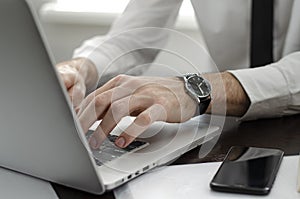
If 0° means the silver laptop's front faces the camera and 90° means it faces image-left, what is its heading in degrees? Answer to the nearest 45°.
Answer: approximately 225°
